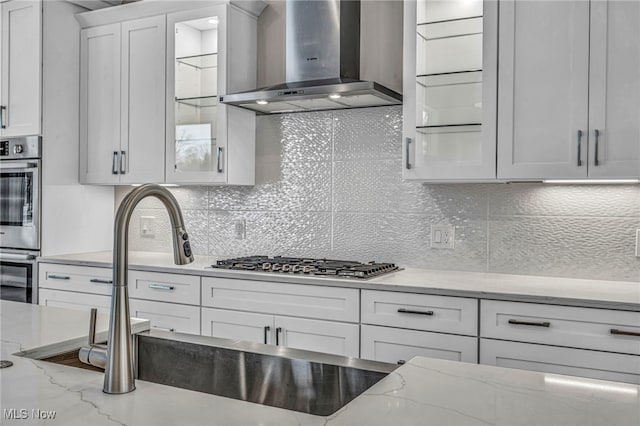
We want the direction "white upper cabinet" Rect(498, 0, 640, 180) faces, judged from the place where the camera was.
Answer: facing the viewer

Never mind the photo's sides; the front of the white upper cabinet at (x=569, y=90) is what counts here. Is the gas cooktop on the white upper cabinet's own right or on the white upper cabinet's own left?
on the white upper cabinet's own right

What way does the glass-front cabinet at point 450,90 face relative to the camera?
toward the camera

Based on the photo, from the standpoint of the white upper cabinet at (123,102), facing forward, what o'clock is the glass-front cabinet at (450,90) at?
The glass-front cabinet is roughly at 9 o'clock from the white upper cabinet.

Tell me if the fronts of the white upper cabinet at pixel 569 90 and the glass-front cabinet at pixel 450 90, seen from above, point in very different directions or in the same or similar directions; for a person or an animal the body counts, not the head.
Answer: same or similar directions

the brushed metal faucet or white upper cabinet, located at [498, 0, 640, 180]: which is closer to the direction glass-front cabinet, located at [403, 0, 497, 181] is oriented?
the brushed metal faucet

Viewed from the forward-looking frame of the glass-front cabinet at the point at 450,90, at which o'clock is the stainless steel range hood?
The stainless steel range hood is roughly at 4 o'clock from the glass-front cabinet.

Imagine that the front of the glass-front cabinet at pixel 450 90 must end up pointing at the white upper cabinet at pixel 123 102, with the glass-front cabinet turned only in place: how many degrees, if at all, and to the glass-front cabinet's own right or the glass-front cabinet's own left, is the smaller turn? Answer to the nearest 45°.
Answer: approximately 90° to the glass-front cabinet's own right

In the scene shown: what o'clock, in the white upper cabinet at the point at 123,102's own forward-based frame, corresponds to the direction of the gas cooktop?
The gas cooktop is roughly at 9 o'clock from the white upper cabinet.

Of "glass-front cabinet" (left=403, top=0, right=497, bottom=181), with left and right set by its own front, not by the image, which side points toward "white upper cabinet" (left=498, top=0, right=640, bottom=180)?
left

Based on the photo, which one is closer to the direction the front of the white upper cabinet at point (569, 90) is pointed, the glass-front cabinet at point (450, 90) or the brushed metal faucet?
the brushed metal faucet

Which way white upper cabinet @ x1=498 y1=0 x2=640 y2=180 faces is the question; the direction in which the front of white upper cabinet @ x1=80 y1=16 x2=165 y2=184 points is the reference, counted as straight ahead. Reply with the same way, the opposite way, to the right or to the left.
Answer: the same way

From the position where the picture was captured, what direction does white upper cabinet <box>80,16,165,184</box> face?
facing the viewer and to the left of the viewer

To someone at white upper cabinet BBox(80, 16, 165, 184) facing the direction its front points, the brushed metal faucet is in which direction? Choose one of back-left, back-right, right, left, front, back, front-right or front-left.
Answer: front-left

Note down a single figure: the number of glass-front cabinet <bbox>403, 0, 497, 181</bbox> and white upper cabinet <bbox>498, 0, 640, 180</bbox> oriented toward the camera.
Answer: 2

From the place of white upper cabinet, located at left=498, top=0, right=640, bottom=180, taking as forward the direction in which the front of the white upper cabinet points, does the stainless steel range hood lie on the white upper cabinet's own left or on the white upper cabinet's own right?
on the white upper cabinet's own right

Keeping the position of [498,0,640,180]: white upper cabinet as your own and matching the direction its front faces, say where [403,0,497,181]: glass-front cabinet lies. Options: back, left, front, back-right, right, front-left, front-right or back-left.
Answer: right

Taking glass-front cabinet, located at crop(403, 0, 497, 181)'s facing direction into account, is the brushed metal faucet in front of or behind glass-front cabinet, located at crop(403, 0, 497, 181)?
in front
